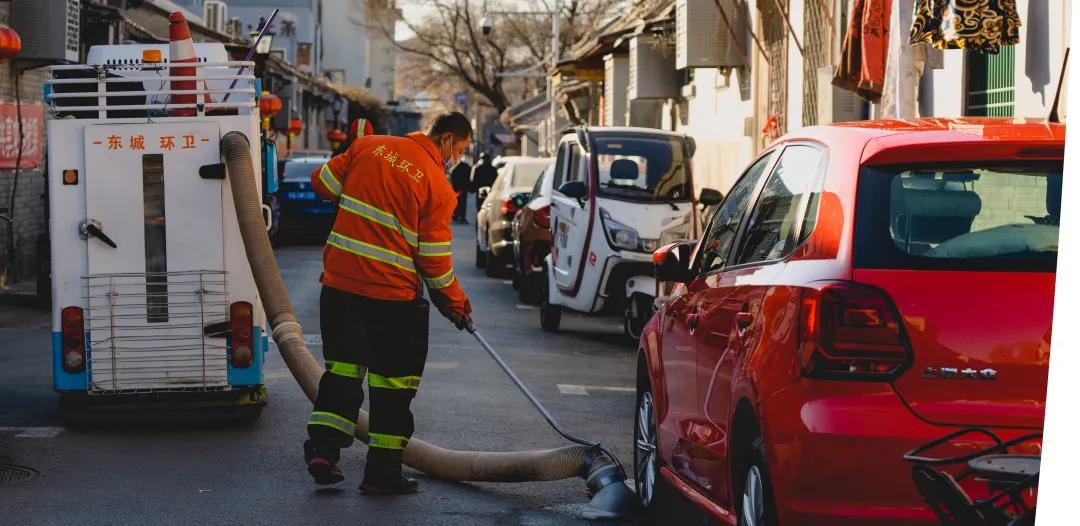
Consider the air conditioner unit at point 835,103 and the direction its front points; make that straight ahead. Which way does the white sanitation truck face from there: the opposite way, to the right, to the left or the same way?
to the right

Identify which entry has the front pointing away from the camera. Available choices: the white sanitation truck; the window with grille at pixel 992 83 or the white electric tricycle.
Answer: the white sanitation truck

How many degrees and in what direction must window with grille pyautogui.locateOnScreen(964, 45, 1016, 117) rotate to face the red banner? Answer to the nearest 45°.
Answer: approximately 45° to its right

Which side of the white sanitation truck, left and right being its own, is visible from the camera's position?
back

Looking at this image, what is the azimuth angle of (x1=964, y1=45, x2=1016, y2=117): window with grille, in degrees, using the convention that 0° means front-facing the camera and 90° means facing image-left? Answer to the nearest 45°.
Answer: approximately 45°

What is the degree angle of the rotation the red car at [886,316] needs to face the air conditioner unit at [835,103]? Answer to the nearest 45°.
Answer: approximately 45° to its right

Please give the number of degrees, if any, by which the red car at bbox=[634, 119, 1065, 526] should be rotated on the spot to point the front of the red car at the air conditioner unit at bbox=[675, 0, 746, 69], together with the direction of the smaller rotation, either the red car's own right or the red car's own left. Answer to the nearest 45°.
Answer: approximately 45° to the red car's own right

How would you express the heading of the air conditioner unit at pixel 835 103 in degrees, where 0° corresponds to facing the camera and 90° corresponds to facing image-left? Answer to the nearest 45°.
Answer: approximately 45°

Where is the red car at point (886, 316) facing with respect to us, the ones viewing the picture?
facing away from the viewer and to the left of the viewer

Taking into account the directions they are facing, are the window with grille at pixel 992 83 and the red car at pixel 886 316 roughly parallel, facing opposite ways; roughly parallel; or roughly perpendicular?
roughly perpendicular

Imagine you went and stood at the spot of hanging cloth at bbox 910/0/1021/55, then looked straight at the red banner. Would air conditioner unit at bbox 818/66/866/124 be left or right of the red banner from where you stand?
right

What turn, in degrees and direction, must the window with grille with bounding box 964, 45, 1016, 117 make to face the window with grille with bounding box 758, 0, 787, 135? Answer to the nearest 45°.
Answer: approximately 135° to its right

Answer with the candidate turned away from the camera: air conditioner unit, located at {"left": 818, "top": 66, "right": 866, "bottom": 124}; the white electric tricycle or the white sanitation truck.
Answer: the white sanitation truck
